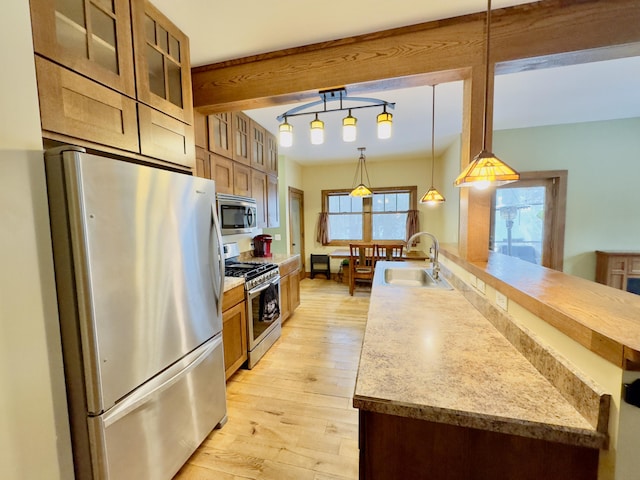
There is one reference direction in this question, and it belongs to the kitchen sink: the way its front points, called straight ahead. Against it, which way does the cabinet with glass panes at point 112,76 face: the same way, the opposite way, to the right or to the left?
the opposite way

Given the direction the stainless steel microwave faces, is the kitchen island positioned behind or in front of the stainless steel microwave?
in front

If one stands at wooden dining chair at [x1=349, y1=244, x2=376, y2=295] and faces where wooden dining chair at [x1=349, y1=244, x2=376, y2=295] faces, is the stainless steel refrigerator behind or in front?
behind

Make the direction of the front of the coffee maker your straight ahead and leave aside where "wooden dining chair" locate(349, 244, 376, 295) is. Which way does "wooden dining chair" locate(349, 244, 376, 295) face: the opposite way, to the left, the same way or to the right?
to the left

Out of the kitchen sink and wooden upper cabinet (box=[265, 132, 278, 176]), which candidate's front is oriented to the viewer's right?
the wooden upper cabinet

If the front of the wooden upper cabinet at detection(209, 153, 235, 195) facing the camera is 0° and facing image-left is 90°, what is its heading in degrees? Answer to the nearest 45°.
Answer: approximately 315°

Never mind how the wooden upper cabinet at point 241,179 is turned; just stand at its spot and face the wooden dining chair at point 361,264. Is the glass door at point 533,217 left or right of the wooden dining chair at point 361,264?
right

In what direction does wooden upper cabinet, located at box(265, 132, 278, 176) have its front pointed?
to the viewer's right

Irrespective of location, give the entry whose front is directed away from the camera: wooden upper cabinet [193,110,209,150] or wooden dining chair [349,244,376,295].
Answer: the wooden dining chair

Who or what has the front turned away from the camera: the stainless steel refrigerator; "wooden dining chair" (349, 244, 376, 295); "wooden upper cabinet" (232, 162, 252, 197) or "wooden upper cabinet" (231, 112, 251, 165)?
the wooden dining chair

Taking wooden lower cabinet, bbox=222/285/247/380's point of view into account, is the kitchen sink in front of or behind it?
in front

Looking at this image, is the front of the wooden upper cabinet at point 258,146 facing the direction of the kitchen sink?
yes
